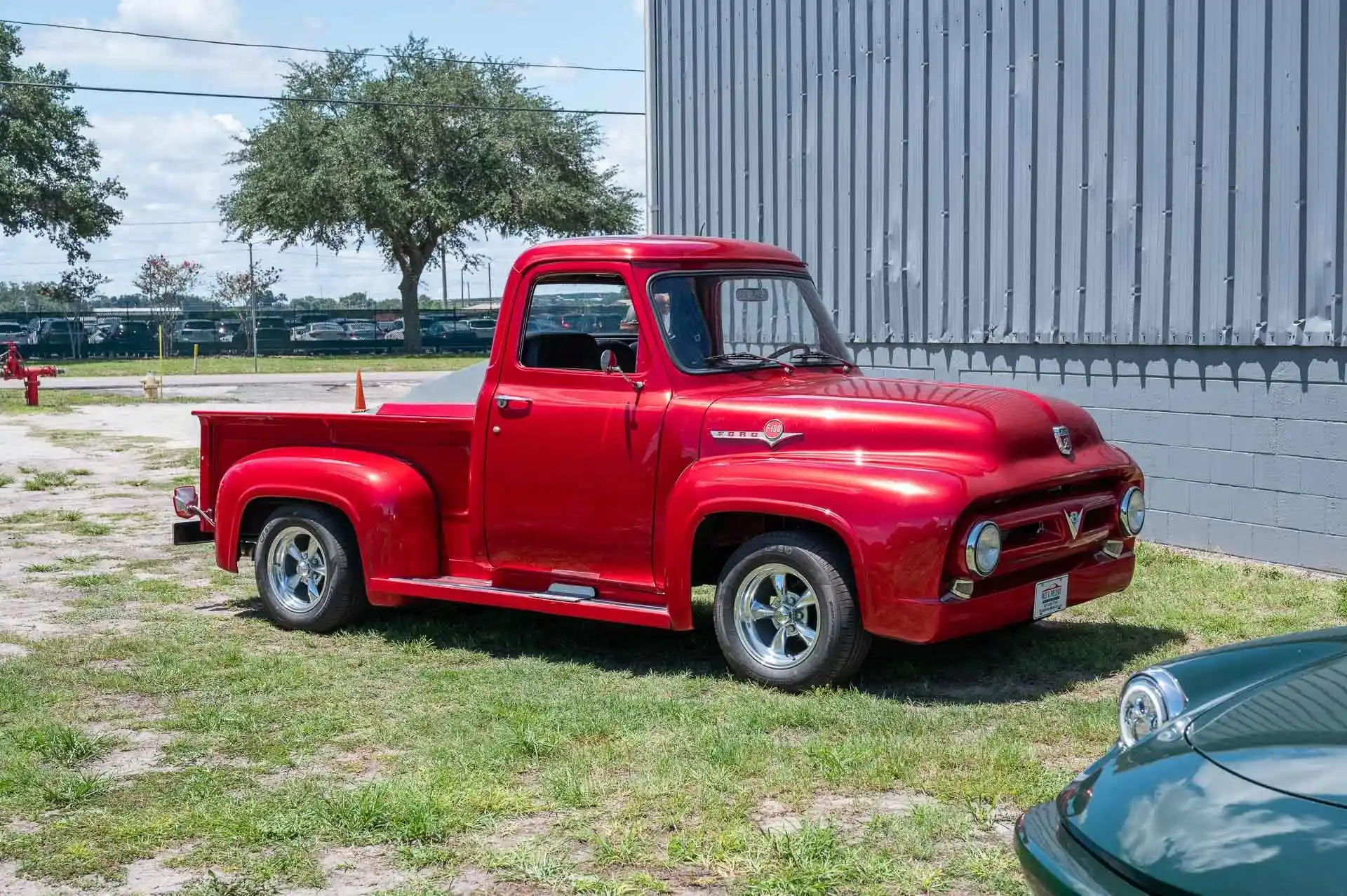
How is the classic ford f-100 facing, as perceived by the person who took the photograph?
facing the viewer and to the right of the viewer

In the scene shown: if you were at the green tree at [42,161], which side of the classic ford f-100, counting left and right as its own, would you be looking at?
back
